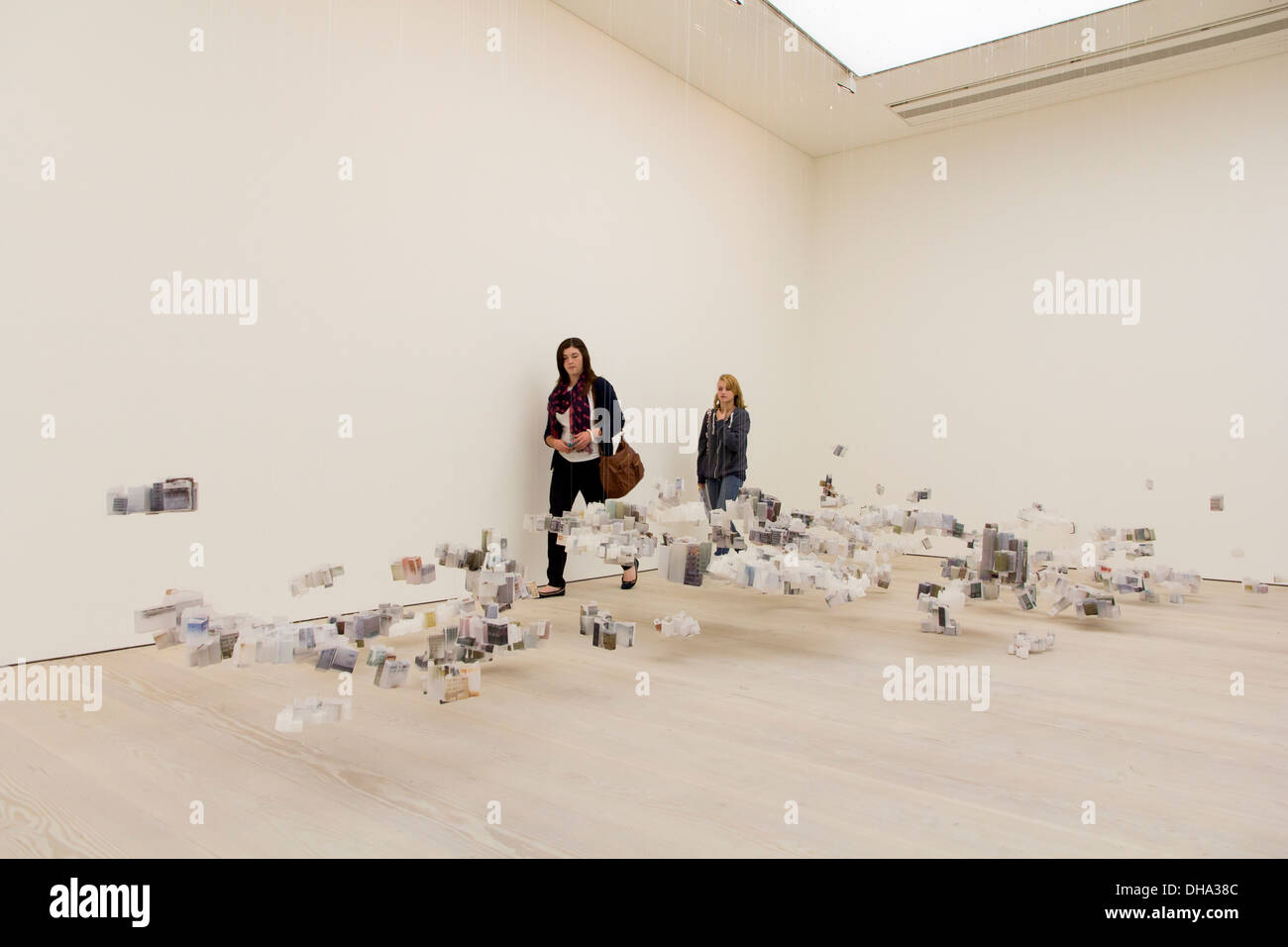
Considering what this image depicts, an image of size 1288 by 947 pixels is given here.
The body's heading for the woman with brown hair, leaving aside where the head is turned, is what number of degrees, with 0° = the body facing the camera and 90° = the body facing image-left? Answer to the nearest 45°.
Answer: approximately 45°

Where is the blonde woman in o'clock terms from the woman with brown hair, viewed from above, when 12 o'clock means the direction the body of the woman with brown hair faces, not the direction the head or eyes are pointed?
The blonde woman is roughly at 6 o'clock from the woman with brown hair.

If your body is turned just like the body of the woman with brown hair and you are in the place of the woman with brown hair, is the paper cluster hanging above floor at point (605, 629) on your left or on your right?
on your left

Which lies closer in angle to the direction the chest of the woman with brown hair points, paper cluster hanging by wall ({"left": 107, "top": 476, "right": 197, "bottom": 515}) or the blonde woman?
the paper cluster hanging by wall
